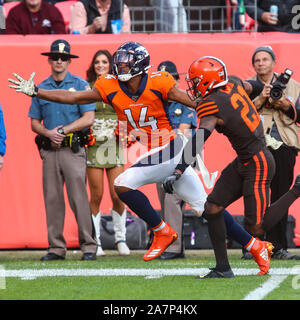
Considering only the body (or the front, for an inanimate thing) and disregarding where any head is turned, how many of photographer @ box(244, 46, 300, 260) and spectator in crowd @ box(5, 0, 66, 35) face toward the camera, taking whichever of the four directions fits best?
2

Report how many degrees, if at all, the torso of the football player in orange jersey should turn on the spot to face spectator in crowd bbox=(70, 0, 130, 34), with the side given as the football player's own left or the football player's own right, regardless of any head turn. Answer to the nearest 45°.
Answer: approximately 135° to the football player's own right

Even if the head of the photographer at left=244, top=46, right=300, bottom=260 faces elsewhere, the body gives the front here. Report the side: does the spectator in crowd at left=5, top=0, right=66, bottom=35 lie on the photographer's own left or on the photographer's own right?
on the photographer's own right

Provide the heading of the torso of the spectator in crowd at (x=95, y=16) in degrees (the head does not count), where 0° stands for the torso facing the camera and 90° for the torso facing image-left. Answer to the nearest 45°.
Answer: approximately 0°

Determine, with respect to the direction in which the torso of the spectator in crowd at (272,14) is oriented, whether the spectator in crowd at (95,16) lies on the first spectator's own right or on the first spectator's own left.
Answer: on the first spectator's own right

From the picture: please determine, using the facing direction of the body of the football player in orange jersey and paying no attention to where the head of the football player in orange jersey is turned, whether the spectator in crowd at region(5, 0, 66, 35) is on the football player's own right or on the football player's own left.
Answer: on the football player's own right

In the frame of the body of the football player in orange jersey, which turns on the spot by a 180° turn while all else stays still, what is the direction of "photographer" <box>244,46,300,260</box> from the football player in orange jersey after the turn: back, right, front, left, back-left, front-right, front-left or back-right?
front
